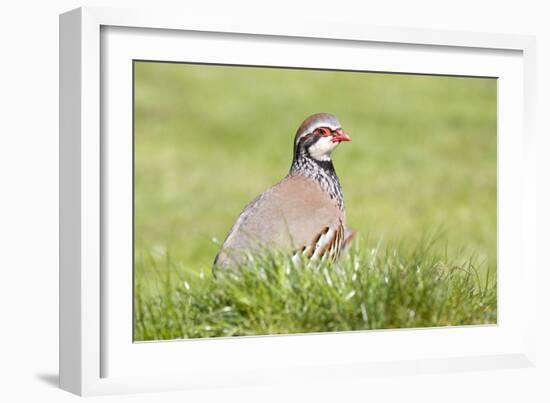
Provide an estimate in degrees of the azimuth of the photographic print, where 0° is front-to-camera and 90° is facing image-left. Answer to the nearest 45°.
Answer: approximately 315°

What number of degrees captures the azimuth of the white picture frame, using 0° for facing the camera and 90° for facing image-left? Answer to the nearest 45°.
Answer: approximately 315°
